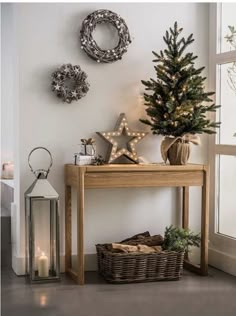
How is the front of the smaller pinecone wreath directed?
toward the camera

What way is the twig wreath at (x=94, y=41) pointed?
toward the camera

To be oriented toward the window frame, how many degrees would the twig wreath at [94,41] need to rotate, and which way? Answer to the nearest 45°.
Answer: approximately 90° to its left

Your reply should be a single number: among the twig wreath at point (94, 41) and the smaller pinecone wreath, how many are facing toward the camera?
2

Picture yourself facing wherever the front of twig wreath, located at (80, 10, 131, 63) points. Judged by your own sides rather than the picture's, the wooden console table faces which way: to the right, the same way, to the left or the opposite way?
the same way

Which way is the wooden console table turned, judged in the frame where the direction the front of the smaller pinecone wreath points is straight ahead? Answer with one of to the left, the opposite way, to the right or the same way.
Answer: the same way

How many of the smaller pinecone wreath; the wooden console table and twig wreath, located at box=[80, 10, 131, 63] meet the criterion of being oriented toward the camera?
3
